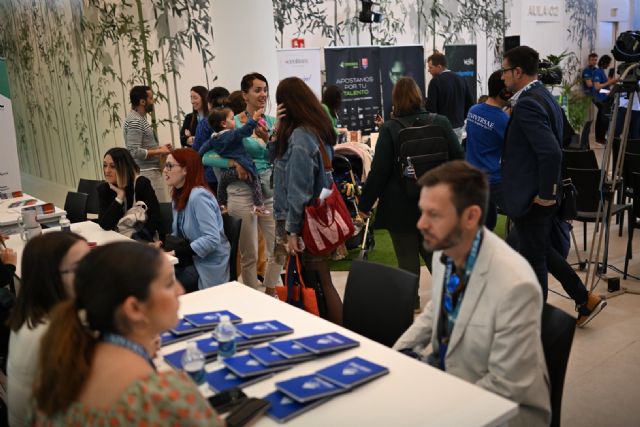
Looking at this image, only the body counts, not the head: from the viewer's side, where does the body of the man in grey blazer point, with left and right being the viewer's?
facing the viewer and to the left of the viewer

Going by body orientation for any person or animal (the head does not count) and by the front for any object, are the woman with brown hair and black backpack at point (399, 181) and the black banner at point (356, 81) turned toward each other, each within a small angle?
yes

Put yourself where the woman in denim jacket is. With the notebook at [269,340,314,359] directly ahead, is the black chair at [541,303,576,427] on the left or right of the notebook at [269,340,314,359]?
left

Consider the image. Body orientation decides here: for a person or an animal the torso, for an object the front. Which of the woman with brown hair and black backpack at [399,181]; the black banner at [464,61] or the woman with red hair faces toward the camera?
the black banner

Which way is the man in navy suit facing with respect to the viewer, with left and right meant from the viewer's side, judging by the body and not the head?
facing to the left of the viewer

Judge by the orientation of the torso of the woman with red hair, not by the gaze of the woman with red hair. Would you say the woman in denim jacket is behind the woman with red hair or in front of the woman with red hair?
behind

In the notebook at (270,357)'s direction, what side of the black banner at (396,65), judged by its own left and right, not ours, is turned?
front

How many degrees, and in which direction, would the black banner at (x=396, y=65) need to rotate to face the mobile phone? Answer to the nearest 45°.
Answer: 0° — it already faces it

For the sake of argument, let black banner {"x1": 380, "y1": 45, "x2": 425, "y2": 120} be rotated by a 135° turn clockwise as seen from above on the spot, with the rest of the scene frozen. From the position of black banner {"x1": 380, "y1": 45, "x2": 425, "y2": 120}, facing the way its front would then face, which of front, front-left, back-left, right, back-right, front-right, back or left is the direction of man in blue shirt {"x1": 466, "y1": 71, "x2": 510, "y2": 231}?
back-left

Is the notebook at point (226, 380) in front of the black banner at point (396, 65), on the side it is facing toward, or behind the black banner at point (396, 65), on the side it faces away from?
in front

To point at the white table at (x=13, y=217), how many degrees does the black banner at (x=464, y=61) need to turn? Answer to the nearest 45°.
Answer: approximately 45° to its right

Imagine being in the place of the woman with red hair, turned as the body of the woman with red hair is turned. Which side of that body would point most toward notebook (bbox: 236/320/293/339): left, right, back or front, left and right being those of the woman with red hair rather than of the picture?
left

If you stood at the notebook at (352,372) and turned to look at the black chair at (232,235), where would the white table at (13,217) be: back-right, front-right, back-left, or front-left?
front-left

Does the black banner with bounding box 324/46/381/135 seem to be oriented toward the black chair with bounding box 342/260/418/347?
yes

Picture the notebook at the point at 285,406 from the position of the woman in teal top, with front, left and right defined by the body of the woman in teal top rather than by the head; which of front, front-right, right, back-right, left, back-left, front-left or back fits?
front-right

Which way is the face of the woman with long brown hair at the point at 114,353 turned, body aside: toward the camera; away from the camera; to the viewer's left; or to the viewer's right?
to the viewer's right

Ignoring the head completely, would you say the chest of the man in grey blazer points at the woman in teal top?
no

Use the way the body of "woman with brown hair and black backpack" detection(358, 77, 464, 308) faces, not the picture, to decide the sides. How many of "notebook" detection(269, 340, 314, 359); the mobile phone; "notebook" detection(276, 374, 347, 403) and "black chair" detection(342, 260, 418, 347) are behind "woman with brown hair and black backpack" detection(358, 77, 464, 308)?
4

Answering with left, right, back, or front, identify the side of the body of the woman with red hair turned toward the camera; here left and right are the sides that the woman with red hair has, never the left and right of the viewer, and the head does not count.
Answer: left
